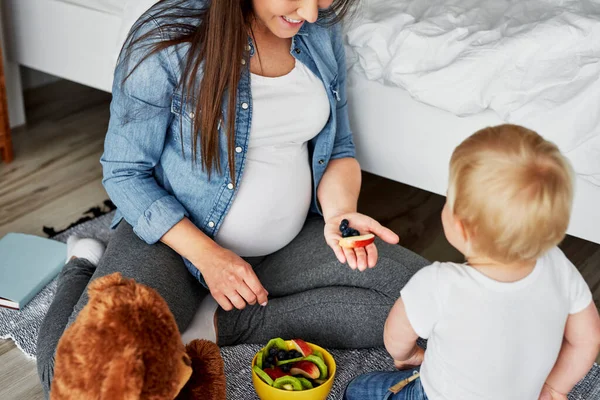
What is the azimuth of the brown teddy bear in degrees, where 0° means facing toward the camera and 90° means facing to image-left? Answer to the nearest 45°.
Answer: approximately 225°

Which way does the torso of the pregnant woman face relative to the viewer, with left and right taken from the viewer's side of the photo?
facing the viewer and to the right of the viewer

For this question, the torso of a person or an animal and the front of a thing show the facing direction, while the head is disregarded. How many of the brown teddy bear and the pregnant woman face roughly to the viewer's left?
0

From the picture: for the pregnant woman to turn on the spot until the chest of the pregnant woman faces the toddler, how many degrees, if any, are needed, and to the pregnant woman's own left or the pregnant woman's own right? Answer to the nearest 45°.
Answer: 0° — they already face them

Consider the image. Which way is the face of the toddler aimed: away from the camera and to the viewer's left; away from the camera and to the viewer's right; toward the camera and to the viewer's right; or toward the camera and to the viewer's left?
away from the camera and to the viewer's left

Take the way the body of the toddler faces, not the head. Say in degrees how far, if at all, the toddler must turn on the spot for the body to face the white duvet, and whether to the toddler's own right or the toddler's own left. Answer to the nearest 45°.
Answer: approximately 45° to the toddler's own right

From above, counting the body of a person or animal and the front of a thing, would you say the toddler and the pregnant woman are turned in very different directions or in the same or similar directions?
very different directions

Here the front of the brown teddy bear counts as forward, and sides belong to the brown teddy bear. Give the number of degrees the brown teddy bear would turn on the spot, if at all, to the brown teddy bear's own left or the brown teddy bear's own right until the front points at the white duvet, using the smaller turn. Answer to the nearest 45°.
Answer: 0° — it already faces it

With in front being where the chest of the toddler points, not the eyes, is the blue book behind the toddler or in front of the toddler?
in front
